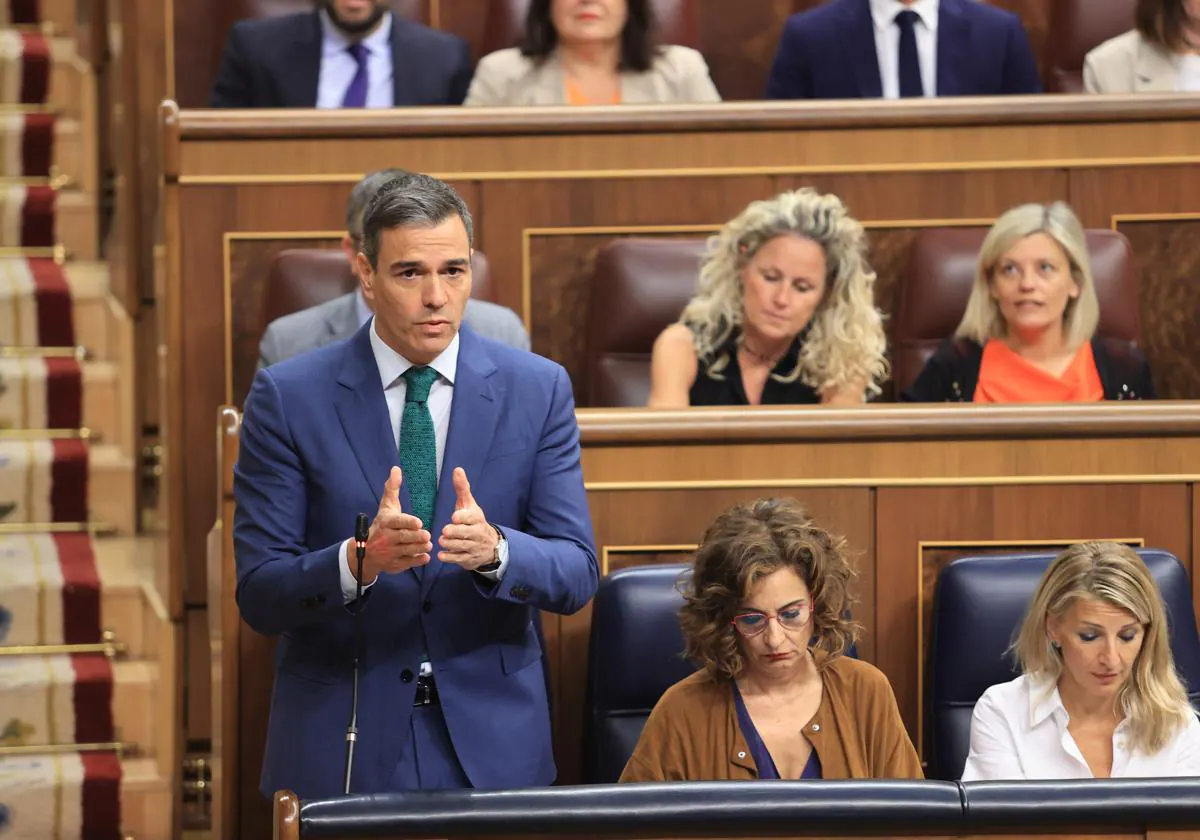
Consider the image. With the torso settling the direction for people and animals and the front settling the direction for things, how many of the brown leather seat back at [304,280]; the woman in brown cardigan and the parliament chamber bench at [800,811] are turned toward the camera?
3

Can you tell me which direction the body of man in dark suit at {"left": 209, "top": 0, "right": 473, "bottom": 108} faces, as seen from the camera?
toward the camera

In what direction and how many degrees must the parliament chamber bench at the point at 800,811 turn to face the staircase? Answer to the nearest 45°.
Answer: approximately 135° to its right

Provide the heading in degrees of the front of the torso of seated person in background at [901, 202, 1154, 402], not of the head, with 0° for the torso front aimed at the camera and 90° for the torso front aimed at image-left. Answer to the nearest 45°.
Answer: approximately 0°

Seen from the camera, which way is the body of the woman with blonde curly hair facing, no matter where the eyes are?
toward the camera

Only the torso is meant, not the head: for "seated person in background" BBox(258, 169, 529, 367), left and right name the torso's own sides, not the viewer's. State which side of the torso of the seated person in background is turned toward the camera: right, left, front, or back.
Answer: front

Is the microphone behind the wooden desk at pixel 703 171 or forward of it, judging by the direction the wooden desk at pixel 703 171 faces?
forward

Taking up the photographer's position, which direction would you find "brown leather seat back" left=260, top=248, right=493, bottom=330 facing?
facing the viewer

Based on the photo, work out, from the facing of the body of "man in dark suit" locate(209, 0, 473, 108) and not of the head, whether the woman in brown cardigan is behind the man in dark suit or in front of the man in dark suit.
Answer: in front
